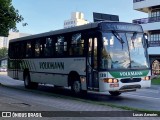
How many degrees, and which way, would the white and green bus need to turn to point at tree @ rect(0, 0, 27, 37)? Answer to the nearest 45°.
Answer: approximately 180°
